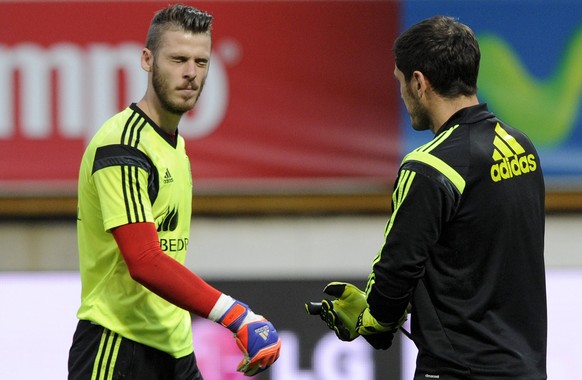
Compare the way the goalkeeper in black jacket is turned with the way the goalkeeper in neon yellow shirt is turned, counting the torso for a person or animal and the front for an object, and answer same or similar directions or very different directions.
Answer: very different directions

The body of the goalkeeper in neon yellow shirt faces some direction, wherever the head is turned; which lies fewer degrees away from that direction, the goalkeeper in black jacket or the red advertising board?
the goalkeeper in black jacket

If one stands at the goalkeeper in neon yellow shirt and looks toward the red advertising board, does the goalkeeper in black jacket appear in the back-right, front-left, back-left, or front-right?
back-right

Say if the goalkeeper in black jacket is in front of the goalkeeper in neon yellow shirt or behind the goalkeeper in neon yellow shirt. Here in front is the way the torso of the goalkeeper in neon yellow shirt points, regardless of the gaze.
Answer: in front

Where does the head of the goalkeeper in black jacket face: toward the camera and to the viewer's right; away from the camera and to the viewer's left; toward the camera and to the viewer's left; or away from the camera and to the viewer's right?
away from the camera and to the viewer's left

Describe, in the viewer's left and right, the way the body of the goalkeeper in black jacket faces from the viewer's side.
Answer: facing away from the viewer and to the left of the viewer

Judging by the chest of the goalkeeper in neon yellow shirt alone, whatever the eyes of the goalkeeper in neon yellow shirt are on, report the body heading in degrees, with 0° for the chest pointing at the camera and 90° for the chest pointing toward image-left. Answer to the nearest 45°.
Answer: approximately 315°

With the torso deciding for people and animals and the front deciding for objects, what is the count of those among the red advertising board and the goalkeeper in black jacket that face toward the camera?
1

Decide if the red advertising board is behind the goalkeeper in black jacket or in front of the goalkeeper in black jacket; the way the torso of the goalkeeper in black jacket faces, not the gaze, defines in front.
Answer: in front

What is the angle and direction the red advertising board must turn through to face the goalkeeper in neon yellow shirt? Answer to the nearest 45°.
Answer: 0° — it already faces them

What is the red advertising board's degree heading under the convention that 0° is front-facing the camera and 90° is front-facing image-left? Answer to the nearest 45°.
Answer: approximately 0°
